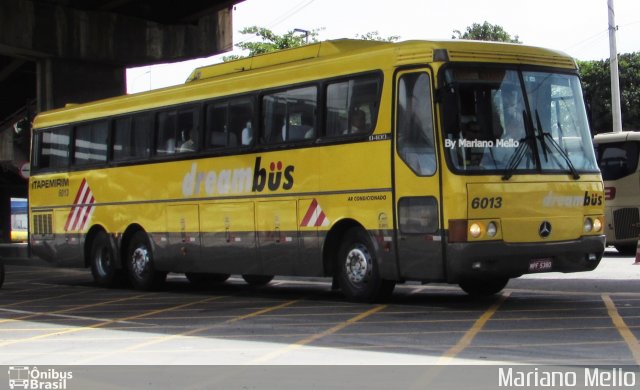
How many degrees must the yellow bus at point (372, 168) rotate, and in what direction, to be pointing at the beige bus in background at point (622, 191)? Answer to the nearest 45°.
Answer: approximately 90° to its left

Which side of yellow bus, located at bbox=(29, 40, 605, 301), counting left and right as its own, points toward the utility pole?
left

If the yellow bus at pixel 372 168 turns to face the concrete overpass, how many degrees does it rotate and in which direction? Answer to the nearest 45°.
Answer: approximately 180°

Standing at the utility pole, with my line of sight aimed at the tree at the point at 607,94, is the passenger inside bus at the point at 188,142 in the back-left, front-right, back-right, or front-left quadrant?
back-left

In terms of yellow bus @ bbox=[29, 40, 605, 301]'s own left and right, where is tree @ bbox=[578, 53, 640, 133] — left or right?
on its left

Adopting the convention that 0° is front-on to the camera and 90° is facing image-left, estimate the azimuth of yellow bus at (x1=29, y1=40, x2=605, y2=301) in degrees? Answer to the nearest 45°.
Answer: approximately 315°

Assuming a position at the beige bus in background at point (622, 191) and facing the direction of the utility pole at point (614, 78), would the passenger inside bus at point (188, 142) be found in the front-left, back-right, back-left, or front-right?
back-left
